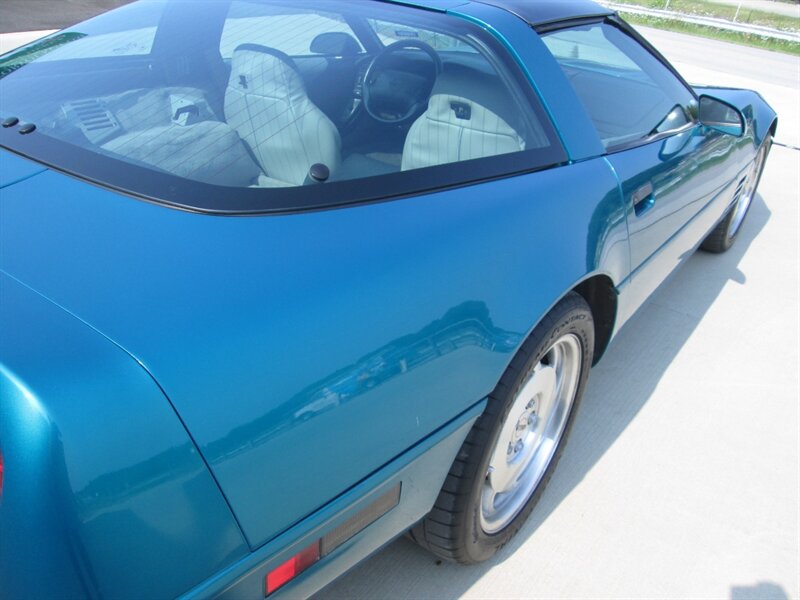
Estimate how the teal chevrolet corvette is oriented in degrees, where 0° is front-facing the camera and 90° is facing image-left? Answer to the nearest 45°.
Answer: approximately 225°
